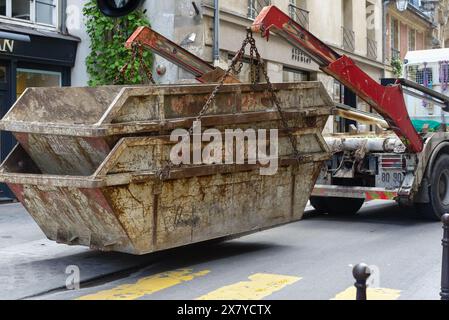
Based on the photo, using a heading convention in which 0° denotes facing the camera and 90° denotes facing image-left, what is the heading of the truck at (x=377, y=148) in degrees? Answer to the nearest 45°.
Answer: approximately 225°

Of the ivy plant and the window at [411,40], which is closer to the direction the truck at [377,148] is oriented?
the window

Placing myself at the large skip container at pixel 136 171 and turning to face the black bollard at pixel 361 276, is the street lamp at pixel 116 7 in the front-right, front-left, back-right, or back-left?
back-left

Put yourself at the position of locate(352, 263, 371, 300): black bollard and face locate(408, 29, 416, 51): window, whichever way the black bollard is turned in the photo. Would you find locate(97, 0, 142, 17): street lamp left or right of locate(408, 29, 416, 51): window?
left

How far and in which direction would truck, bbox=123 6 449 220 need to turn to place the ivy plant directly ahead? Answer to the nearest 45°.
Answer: approximately 90° to its left

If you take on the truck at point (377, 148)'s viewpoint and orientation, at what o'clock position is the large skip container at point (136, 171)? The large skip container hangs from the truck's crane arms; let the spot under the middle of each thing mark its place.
The large skip container is roughly at 6 o'clock from the truck.

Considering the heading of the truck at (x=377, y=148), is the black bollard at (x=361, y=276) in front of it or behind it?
behind

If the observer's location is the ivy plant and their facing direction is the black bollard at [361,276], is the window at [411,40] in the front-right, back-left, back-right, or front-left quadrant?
back-left

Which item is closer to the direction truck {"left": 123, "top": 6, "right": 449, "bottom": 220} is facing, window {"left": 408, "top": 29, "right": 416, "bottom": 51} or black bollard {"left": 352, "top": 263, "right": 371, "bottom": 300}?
the window

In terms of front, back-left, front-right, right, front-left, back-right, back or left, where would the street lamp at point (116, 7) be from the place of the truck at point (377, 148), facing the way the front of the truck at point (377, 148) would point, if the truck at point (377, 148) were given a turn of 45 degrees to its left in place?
left
